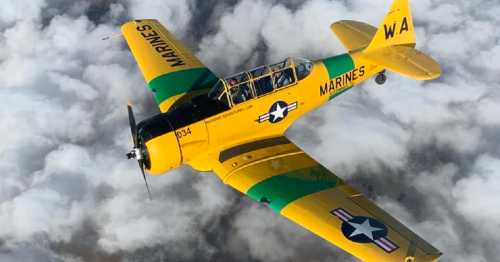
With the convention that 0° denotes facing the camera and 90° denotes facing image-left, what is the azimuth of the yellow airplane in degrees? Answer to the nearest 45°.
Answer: approximately 45°
